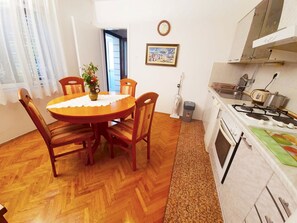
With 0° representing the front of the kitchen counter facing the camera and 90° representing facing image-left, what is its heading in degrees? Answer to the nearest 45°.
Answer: approximately 45°

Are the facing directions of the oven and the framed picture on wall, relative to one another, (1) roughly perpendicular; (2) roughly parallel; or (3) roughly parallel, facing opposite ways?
roughly perpendicular

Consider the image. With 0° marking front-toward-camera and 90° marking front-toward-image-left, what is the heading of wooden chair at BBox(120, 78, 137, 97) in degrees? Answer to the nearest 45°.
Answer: approximately 45°

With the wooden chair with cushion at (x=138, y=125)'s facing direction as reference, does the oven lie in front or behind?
behind

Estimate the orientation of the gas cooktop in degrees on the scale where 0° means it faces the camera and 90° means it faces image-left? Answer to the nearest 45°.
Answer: approximately 45°

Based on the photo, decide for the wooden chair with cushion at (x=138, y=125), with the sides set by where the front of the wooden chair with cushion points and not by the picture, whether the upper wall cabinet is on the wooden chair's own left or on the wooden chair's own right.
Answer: on the wooden chair's own right

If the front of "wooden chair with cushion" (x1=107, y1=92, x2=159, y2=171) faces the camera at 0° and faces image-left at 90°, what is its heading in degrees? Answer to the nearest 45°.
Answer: approximately 135°

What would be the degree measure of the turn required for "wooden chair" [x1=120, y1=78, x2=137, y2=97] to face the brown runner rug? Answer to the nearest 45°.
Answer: approximately 90° to its left

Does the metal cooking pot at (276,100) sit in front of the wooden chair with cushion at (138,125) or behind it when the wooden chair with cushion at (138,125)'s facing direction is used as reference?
behind

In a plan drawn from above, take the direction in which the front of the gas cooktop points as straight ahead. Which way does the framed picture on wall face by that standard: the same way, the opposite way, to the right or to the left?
to the left

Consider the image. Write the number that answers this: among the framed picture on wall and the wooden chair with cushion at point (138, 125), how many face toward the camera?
1
